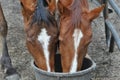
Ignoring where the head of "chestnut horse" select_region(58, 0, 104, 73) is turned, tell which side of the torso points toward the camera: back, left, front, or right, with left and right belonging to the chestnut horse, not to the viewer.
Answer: front

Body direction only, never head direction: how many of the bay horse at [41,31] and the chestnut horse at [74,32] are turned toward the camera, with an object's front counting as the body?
2

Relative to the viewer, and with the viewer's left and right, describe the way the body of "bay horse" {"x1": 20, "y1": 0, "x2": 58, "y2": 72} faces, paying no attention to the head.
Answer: facing the viewer

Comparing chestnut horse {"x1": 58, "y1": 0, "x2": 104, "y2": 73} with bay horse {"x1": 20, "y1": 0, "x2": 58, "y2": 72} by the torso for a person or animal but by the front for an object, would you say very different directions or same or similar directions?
same or similar directions
